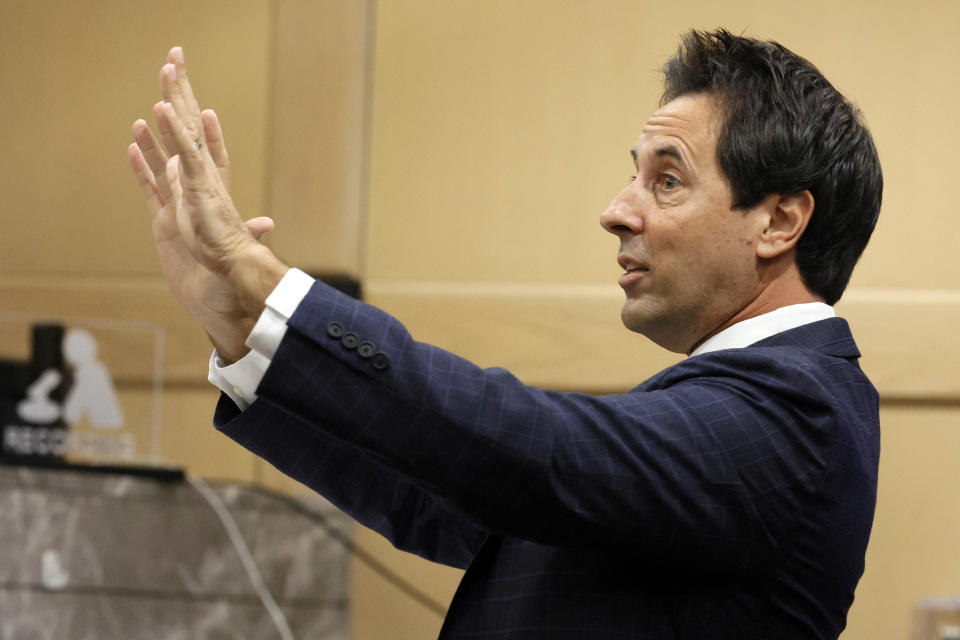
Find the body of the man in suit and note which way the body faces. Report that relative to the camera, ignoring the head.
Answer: to the viewer's left

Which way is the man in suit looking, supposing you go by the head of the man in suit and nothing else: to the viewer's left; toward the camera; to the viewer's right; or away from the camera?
to the viewer's left
